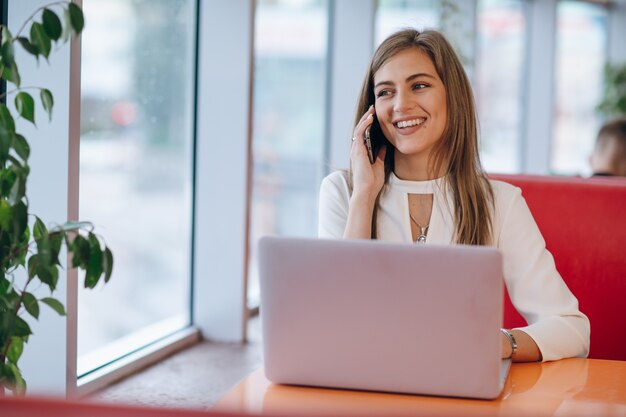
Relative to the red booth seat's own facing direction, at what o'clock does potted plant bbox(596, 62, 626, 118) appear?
The potted plant is roughly at 6 o'clock from the red booth seat.

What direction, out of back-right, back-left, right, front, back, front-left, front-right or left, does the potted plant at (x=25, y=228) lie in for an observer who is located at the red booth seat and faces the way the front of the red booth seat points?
front-right

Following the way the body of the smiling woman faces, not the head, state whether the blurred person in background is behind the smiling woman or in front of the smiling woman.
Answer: behind

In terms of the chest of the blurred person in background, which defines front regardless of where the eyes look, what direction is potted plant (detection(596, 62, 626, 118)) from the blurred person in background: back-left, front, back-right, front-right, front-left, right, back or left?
front

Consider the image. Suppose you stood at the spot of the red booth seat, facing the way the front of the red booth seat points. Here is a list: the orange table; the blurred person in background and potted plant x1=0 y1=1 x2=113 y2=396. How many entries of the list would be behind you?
1

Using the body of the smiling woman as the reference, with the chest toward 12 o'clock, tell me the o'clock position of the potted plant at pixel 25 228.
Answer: The potted plant is roughly at 2 o'clock from the smiling woman.
